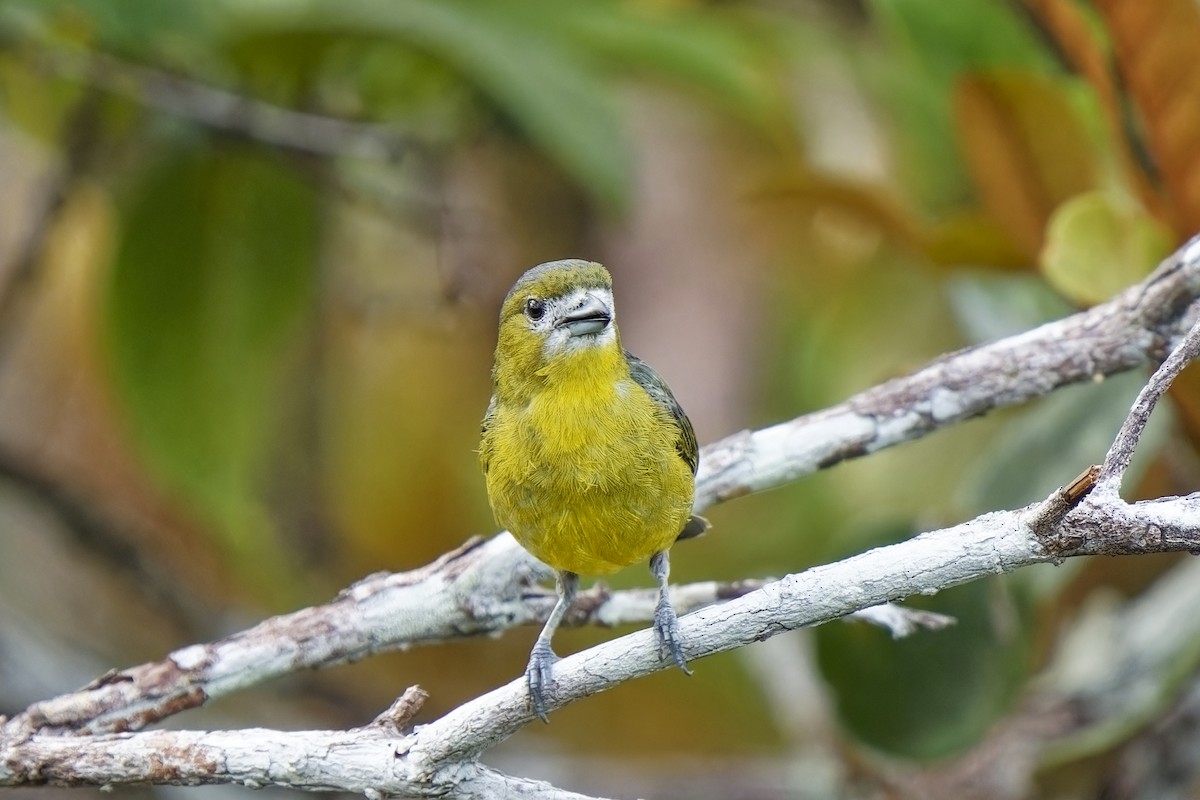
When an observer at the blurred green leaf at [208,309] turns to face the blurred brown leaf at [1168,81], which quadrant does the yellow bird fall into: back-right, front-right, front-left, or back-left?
front-right

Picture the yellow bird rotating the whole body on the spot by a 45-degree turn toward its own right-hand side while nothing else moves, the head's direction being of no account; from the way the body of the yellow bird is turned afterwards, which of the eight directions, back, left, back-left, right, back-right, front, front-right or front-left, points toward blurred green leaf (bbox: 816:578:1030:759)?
back

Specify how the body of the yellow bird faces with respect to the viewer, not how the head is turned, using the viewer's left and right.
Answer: facing the viewer

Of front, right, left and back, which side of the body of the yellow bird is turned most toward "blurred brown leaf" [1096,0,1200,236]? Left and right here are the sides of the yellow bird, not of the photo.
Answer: back
